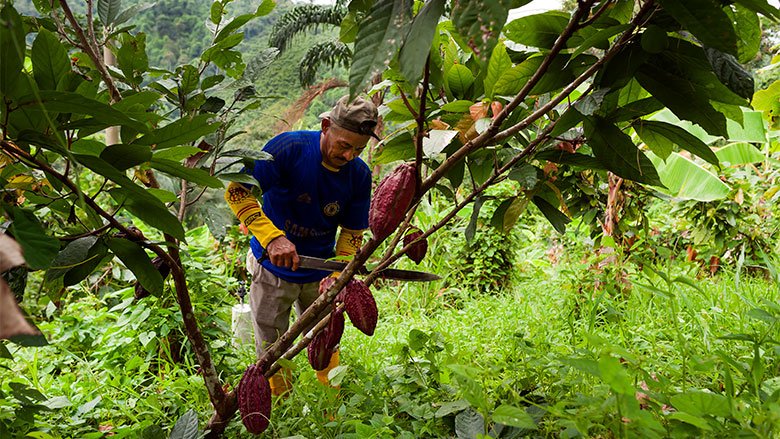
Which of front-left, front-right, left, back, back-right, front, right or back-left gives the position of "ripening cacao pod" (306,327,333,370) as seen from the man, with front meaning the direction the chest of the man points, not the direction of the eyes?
front-right

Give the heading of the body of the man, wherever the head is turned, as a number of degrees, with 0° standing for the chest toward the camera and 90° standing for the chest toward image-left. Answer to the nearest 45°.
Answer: approximately 315°

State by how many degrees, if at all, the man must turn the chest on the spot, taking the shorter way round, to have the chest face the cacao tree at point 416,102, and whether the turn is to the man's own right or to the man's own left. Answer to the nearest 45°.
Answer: approximately 45° to the man's own right

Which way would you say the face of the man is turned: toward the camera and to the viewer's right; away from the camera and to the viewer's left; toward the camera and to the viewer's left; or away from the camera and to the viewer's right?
toward the camera and to the viewer's right

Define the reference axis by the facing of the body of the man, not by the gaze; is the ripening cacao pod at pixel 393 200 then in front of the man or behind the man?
in front

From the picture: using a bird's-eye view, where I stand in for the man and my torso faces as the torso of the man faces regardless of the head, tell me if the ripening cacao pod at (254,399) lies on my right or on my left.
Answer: on my right
